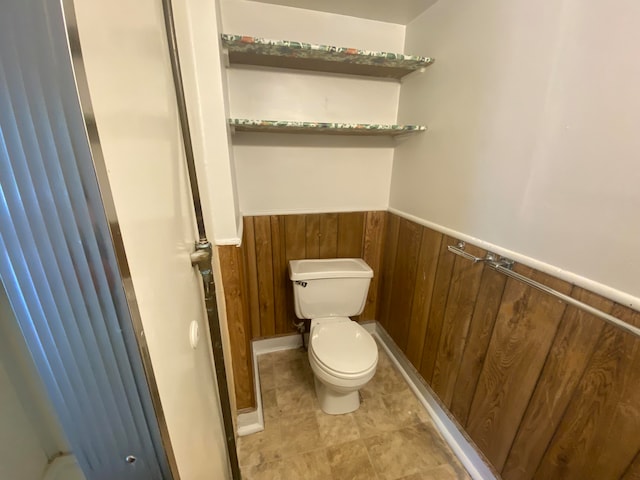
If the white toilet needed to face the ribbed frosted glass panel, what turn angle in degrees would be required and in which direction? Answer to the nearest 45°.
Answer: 0° — it already faces it

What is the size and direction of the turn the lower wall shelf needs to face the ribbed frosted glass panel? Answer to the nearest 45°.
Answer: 0° — it already faces it

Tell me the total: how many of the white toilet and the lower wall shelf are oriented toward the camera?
2

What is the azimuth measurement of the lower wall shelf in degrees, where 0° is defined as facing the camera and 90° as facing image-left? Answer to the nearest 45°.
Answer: approximately 0°

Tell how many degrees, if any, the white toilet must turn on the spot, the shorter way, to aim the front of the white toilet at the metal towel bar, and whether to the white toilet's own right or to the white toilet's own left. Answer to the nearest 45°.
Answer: approximately 45° to the white toilet's own left

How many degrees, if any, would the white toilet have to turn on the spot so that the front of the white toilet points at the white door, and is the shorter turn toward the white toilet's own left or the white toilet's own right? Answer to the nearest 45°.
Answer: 0° — it already faces it
